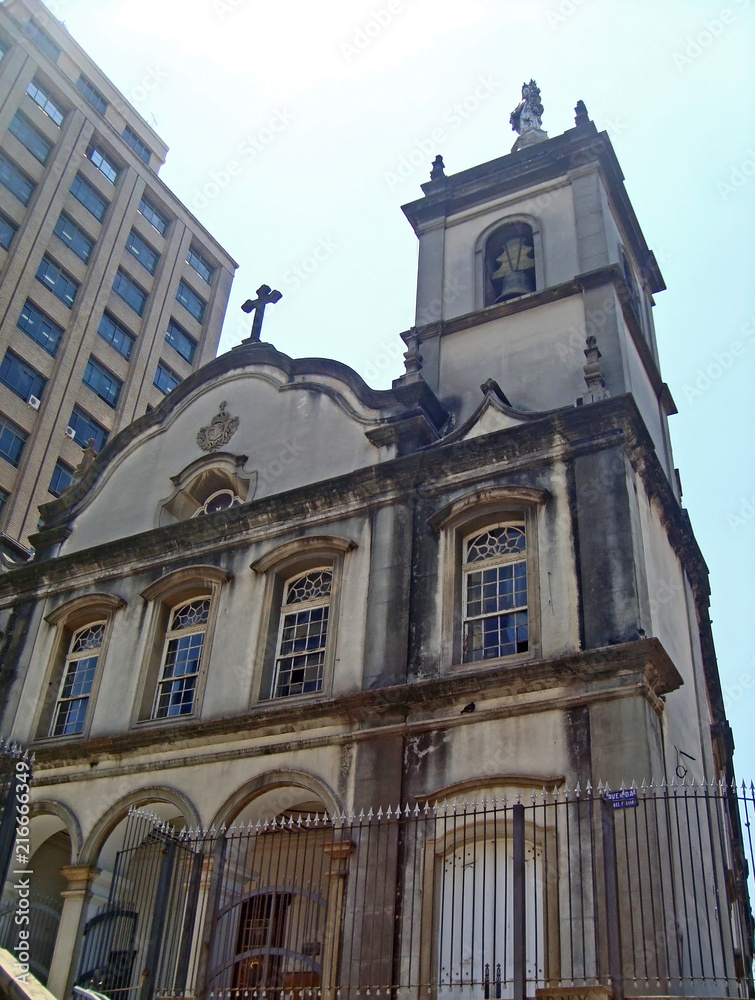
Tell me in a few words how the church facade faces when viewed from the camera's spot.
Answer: facing the viewer and to the left of the viewer
